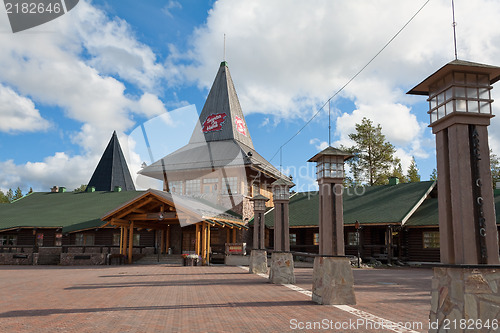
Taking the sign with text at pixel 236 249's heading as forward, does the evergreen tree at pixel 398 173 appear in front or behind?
behind

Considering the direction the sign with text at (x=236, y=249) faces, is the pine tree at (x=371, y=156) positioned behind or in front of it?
behind

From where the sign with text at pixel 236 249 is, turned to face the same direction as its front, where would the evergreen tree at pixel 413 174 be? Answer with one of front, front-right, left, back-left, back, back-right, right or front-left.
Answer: back-left

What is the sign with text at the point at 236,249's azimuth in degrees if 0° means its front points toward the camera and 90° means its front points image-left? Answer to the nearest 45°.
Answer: approximately 0°

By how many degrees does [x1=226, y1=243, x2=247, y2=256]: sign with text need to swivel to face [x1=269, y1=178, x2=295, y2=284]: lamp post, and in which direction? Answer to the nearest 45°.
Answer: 0° — it already faces it

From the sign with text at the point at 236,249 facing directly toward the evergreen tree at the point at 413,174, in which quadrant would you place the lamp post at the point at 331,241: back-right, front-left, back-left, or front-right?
back-right

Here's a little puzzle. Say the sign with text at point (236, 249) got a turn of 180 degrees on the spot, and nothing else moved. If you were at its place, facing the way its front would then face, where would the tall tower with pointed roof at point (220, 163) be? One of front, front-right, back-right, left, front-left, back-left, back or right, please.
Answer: front

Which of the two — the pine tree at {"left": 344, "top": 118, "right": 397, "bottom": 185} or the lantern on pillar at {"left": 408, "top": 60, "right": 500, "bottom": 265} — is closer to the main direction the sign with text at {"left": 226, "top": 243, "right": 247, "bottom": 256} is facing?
the lantern on pillar
